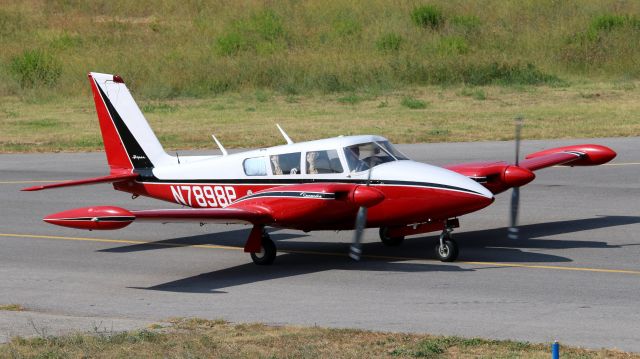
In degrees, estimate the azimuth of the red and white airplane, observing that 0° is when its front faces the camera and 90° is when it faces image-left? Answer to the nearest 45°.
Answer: approximately 315°
